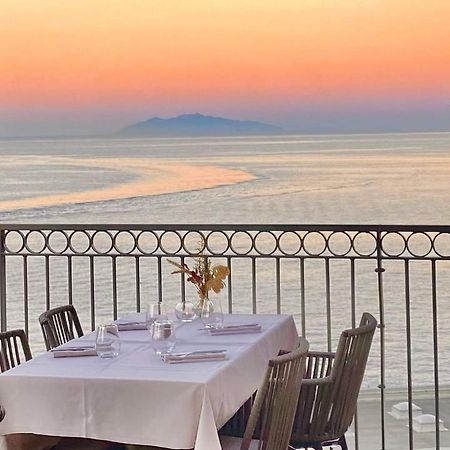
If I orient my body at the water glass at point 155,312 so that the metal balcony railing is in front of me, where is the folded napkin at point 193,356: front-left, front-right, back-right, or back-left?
back-right

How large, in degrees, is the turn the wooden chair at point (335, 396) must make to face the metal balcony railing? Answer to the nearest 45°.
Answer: approximately 45° to its right

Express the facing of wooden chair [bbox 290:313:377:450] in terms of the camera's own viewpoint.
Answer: facing away from the viewer and to the left of the viewer

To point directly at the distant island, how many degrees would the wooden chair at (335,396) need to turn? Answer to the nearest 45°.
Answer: approximately 45° to its right
